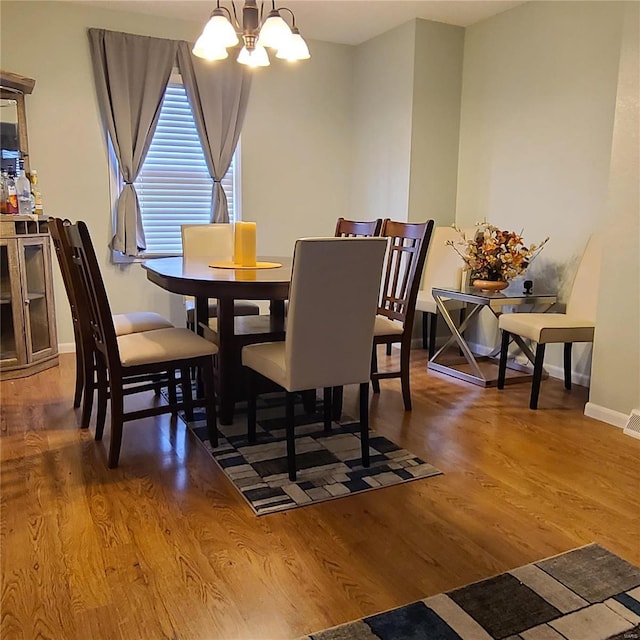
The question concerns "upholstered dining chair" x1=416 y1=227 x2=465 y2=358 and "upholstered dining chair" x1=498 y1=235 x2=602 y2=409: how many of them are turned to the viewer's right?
0

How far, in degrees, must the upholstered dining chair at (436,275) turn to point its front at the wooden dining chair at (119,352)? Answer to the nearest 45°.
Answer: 0° — it already faces it

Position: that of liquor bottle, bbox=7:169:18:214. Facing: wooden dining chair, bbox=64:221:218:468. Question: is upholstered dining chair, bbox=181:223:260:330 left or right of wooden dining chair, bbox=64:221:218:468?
left

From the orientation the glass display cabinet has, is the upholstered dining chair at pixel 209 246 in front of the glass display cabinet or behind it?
in front

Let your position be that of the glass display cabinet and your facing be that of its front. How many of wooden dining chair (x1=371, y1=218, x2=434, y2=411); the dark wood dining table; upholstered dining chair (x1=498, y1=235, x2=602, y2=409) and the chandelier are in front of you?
4

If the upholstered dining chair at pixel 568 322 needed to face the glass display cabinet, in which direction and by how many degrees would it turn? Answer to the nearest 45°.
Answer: approximately 45° to its right

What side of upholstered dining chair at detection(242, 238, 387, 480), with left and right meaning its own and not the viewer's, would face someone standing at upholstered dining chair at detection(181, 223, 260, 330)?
front

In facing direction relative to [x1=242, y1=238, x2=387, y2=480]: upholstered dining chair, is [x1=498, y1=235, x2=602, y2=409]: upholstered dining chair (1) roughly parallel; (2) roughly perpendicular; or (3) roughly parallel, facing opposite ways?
roughly perpendicular

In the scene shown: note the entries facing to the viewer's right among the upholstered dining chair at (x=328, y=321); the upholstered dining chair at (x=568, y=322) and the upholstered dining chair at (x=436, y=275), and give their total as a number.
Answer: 0

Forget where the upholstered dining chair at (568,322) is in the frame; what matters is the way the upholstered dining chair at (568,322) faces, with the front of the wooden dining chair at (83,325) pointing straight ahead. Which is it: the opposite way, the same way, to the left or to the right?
the opposite way

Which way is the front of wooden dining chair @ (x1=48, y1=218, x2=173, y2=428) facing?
to the viewer's right

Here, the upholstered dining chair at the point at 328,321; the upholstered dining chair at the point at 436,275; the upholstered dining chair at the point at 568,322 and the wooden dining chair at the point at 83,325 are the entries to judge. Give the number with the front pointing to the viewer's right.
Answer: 1

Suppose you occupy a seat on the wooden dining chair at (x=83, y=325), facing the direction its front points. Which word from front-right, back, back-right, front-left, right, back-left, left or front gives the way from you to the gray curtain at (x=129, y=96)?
left

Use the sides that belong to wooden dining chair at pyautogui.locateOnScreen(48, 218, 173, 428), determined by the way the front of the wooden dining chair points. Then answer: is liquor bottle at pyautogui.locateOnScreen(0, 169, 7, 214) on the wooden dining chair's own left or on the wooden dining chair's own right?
on the wooden dining chair's own left

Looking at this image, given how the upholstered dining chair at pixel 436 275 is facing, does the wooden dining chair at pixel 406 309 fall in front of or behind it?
in front

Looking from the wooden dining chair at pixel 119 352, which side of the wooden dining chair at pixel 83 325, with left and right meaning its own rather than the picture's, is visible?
right

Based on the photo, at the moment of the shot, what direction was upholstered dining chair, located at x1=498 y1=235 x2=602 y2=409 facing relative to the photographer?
facing the viewer and to the left of the viewer

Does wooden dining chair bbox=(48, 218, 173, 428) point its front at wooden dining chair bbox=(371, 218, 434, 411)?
yes

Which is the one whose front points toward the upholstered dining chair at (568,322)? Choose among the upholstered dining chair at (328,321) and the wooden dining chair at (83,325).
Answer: the wooden dining chair

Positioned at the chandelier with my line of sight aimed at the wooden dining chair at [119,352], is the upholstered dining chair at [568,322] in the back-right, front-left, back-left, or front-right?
back-left
